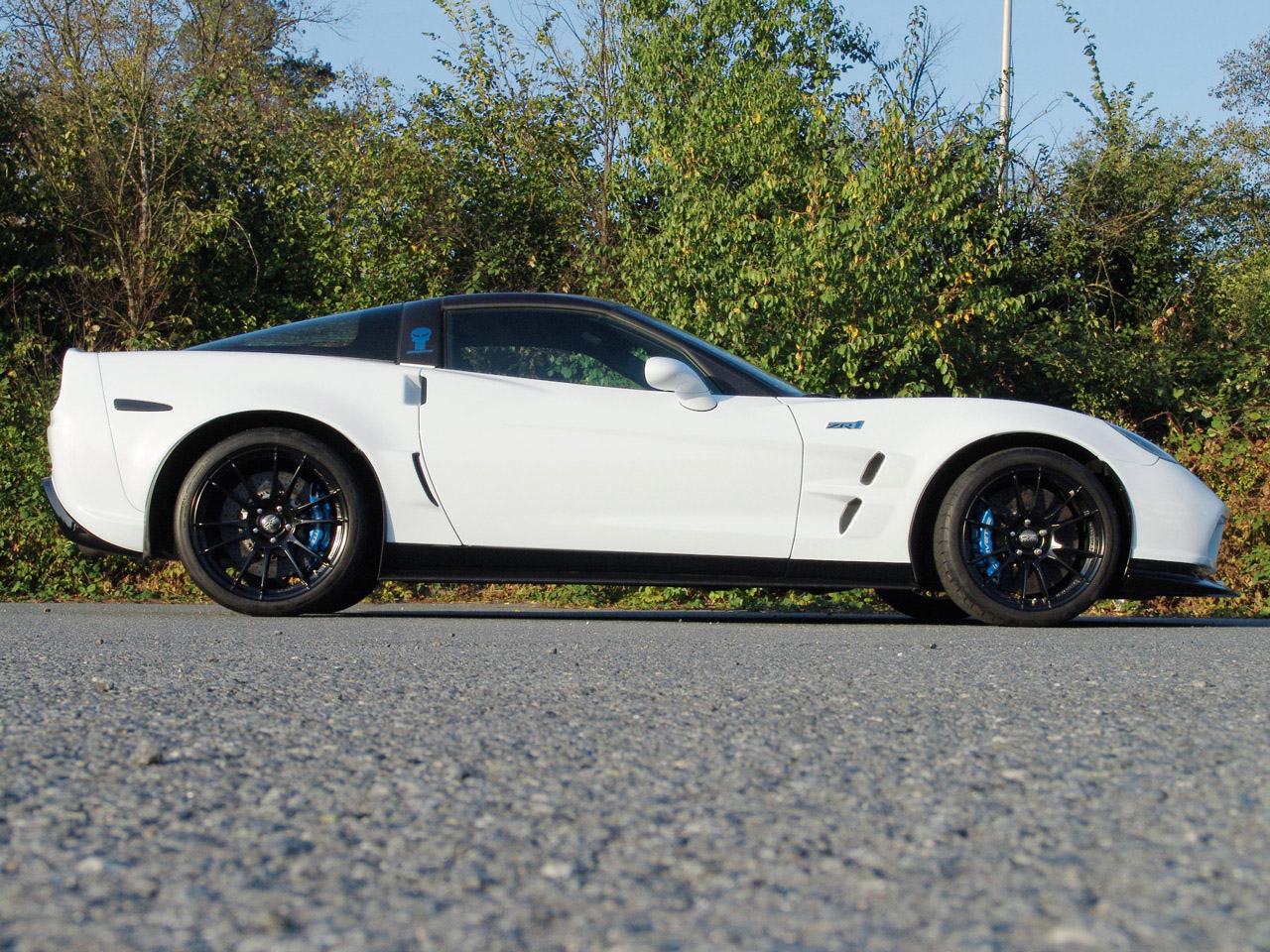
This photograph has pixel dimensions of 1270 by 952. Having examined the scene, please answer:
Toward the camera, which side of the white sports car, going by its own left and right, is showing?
right

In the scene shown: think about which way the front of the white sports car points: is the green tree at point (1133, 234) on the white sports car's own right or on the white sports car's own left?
on the white sports car's own left

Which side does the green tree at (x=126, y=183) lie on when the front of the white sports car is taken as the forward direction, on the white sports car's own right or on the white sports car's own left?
on the white sports car's own left
